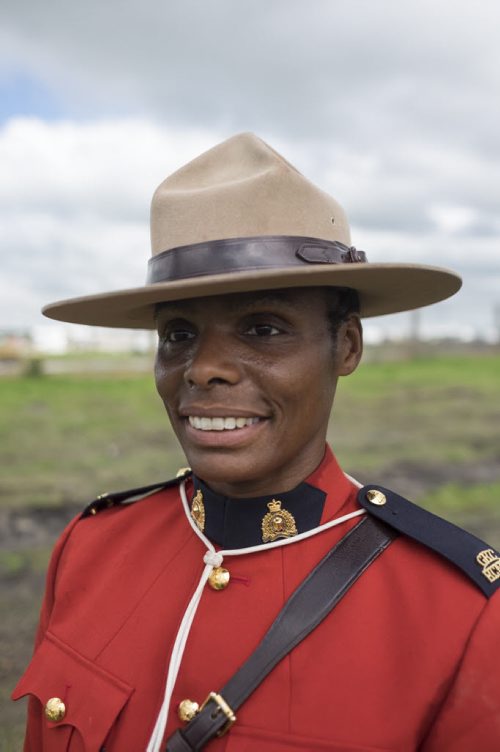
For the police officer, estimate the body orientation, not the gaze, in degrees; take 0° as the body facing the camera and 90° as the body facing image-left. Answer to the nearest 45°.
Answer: approximately 45°
